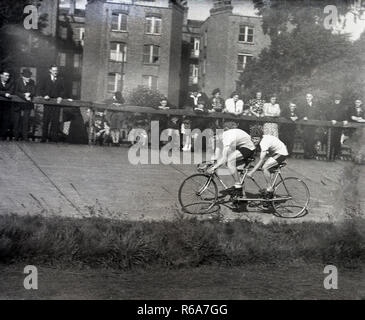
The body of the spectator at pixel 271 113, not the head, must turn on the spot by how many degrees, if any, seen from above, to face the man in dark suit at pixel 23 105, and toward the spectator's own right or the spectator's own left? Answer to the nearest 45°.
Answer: approximately 135° to the spectator's own right

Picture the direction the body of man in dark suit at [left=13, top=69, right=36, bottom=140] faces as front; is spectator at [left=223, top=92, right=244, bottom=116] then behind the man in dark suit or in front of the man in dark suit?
in front

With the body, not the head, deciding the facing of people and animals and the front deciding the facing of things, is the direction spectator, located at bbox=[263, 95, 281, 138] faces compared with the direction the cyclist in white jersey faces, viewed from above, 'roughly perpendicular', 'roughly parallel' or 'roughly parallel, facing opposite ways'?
roughly perpendicular

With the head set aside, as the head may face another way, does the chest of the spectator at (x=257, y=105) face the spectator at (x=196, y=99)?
no

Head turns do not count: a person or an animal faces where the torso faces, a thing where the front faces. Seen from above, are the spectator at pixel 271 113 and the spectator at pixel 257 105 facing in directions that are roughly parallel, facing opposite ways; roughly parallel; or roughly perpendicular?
roughly parallel

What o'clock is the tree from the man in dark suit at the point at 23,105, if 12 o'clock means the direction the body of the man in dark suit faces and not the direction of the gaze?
The tree is roughly at 8 o'clock from the man in dark suit.

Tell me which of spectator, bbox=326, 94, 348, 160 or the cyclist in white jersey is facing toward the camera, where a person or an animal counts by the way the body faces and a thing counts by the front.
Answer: the spectator

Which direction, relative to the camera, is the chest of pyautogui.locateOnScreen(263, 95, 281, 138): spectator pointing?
toward the camera

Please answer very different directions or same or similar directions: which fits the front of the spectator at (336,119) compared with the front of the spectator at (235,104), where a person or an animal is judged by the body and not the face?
same or similar directions

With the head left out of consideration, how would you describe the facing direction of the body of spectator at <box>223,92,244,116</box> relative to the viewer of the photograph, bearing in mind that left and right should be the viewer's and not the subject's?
facing the viewer

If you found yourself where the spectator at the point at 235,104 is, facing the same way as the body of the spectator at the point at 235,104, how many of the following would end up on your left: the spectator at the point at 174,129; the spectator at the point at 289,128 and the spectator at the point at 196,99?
1

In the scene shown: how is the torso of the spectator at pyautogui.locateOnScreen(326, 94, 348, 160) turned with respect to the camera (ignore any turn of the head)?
toward the camera

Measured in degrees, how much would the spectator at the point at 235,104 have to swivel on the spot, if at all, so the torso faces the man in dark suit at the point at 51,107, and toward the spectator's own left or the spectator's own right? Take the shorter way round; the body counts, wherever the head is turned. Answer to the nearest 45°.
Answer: approximately 135° to the spectator's own right

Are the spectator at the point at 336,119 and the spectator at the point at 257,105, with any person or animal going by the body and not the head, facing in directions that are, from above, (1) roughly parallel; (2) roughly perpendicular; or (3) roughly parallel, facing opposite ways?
roughly parallel
